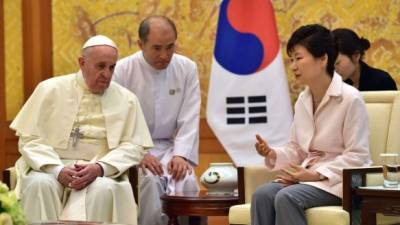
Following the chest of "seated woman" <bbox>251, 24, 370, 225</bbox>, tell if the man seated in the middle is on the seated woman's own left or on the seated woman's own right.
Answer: on the seated woman's own right

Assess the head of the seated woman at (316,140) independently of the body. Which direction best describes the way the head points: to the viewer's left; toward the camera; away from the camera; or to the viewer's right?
to the viewer's left

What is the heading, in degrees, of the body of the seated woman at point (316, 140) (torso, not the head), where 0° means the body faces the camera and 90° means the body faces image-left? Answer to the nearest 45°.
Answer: approximately 45°

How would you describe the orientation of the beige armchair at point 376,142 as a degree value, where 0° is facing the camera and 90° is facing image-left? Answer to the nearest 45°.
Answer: approximately 45°

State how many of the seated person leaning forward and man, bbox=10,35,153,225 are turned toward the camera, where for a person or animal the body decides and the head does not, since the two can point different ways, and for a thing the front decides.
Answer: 2

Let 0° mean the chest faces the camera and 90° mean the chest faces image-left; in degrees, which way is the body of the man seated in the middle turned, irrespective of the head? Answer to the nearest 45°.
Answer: approximately 0°

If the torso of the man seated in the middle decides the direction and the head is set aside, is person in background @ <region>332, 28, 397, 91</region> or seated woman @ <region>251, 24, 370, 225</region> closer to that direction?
the seated woman

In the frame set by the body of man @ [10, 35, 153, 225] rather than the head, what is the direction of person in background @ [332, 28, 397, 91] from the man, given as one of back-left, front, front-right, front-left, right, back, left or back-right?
left

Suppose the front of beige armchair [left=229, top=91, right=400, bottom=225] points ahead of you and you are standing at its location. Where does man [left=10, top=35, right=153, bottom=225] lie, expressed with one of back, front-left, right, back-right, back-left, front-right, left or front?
front-right
